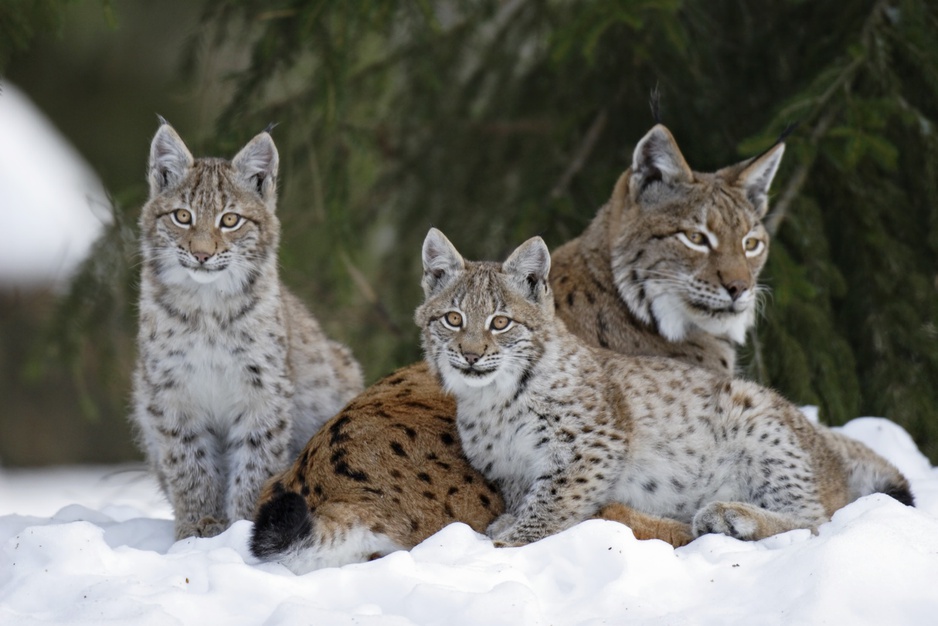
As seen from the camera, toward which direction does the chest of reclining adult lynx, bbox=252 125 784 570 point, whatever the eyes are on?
to the viewer's right

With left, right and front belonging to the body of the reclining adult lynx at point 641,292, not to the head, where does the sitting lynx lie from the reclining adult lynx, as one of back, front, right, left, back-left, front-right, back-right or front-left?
back
